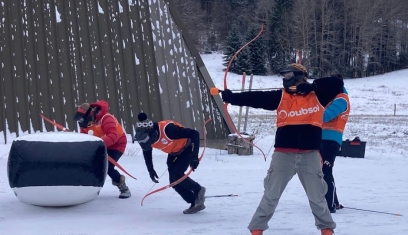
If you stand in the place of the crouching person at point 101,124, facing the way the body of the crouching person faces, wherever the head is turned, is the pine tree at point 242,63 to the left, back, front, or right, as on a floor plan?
right

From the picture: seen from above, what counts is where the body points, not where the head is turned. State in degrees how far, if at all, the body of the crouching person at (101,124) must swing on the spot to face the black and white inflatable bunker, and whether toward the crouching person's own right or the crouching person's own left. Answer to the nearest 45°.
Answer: approximately 45° to the crouching person's own left

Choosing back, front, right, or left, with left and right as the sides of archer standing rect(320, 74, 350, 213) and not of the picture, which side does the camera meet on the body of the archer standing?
left

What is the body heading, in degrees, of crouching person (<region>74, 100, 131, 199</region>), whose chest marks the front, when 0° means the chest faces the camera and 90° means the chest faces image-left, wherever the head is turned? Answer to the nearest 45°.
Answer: approximately 90°

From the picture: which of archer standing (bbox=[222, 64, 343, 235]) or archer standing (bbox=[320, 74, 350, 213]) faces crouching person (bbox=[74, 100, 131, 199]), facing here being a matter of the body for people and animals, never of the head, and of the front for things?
archer standing (bbox=[320, 74, 350, 213])

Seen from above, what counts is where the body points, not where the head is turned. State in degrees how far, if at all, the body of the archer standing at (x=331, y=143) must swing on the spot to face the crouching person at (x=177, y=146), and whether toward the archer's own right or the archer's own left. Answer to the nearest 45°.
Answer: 0° — they already face them
